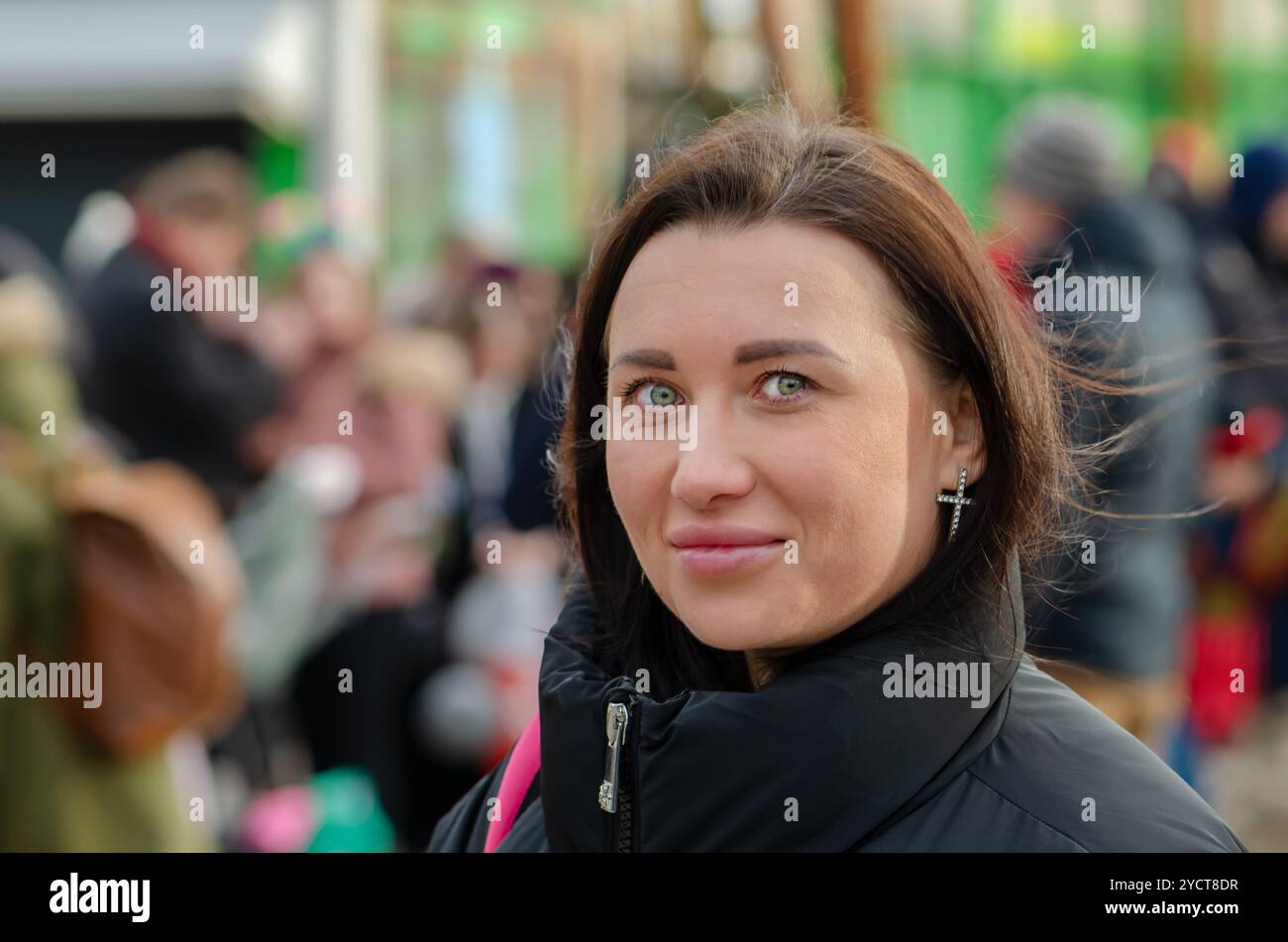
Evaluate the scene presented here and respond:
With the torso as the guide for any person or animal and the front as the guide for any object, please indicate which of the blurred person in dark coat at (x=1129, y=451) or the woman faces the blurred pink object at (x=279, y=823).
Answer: the blurred person in dark coat

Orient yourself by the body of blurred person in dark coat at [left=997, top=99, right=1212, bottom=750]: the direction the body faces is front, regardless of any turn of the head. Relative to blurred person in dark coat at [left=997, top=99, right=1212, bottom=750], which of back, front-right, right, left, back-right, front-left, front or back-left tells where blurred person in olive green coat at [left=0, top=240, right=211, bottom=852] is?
front-left

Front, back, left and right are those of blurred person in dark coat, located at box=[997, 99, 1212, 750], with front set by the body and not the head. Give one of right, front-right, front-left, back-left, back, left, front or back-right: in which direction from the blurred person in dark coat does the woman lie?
left

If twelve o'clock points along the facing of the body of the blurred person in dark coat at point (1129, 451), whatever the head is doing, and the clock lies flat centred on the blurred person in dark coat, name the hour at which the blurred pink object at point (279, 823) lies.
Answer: The blurred pink object is roughly at 12 o'clock from the blurred person in dark coat.

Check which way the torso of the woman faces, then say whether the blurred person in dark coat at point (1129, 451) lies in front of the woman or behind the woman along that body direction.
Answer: behind

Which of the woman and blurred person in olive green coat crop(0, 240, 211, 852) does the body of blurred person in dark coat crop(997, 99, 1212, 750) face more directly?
the blurred person in olive green coat

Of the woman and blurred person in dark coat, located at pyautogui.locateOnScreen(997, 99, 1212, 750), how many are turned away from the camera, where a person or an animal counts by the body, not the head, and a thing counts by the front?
0

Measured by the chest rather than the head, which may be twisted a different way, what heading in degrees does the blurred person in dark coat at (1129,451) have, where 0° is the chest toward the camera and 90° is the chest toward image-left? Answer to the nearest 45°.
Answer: approximately 90°

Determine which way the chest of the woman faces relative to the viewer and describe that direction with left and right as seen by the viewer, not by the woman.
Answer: facing the viewer and to the left of the viewer

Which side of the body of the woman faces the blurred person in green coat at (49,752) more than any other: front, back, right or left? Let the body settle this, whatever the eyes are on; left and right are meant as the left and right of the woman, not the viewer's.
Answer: right

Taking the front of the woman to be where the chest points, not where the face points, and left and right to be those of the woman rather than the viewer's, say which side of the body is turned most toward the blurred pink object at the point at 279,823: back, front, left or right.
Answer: right

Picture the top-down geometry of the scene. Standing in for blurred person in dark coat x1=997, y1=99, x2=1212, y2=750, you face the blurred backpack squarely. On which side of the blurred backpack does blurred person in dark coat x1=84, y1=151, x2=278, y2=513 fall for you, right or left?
right
